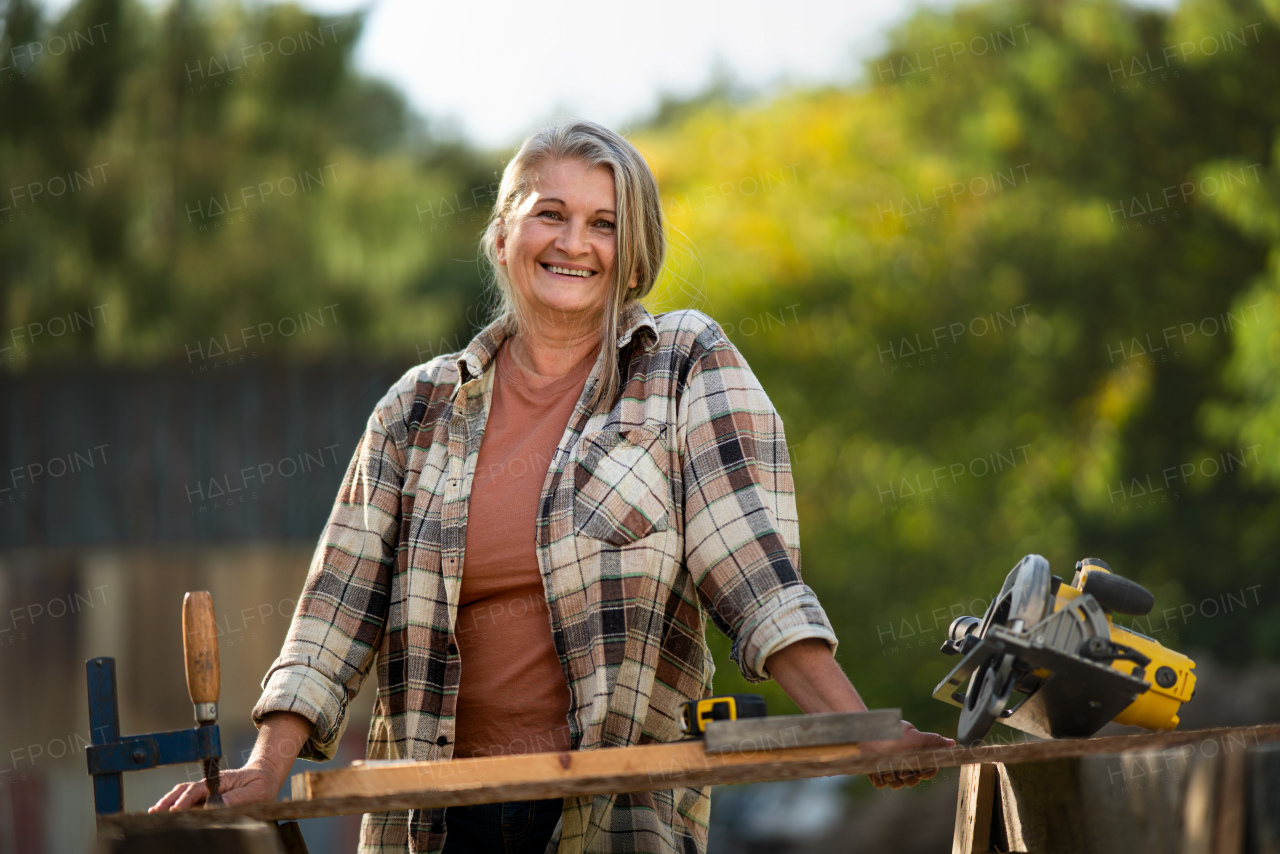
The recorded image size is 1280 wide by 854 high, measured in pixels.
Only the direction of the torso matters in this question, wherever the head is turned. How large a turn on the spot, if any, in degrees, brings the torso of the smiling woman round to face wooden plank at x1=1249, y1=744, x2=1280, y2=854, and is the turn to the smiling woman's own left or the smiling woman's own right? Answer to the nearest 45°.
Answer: approximately 45° to the smiling woman's own left

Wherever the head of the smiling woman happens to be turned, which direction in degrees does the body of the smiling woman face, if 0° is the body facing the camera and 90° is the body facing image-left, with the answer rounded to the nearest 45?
approximately 0°

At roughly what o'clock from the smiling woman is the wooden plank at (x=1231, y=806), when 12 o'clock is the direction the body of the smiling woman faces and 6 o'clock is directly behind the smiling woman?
The wooden plank is roughly at 10 o'clock from the smiling woman.
